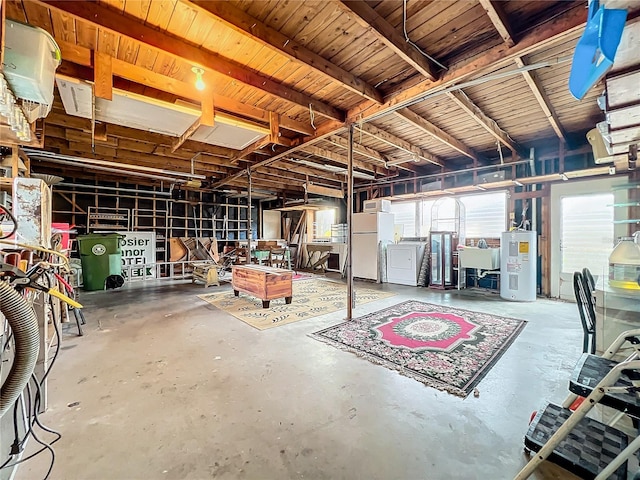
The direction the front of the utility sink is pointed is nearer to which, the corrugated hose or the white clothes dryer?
the corrugated hose

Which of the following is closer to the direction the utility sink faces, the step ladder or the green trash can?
the step ladder

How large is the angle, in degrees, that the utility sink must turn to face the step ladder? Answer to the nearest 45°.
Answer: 0° — it already faces it

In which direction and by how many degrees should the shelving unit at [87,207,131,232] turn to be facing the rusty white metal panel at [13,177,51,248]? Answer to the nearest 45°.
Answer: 0° — it already faces it

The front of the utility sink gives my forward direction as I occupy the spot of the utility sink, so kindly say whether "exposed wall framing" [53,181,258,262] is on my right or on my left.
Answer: on my right

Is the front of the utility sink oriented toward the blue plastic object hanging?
yes

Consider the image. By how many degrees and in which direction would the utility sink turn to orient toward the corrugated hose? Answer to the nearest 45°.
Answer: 0° — it already faces it

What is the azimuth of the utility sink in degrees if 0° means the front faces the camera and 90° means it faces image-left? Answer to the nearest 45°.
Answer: approximately 0°

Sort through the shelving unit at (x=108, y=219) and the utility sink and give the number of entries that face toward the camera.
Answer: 2

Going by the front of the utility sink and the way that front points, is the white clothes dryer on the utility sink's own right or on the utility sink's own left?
on the utility sink's own right
